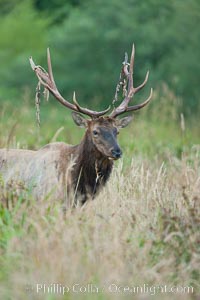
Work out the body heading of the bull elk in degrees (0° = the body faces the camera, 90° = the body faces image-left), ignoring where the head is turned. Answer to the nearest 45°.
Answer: approximately 315°
